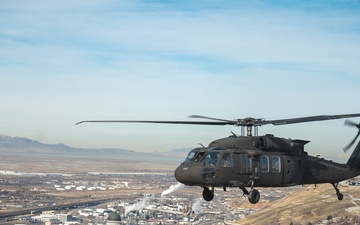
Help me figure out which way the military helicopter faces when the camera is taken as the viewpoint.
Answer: facing the viewer and to the left of the viewer
